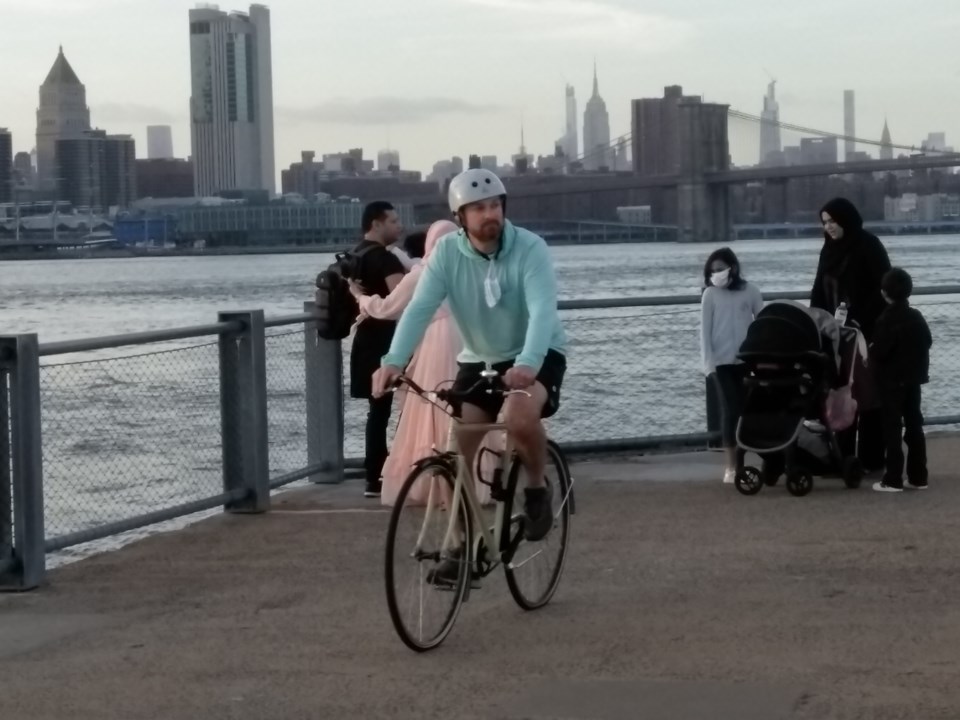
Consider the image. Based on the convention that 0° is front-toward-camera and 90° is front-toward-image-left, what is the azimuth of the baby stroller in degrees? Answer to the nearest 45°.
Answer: approximately 45°

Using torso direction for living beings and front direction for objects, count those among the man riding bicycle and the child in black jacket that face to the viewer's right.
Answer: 0

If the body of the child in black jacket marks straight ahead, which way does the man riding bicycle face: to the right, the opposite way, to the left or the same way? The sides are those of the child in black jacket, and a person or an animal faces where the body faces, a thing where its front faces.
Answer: to the left

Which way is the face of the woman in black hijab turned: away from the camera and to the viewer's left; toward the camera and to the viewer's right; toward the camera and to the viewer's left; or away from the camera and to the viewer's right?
toward the camera and to the viewer's left

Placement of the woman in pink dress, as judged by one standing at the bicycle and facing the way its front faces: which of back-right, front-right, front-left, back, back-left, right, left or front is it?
back-right

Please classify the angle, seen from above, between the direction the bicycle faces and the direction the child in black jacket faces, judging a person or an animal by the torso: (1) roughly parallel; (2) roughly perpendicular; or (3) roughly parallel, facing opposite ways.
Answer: roughly perpendicular

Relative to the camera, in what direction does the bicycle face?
facing the viewer and to the left of the viewer

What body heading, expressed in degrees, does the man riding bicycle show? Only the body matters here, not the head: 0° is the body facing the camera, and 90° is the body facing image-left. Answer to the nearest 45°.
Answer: approximately 45°
